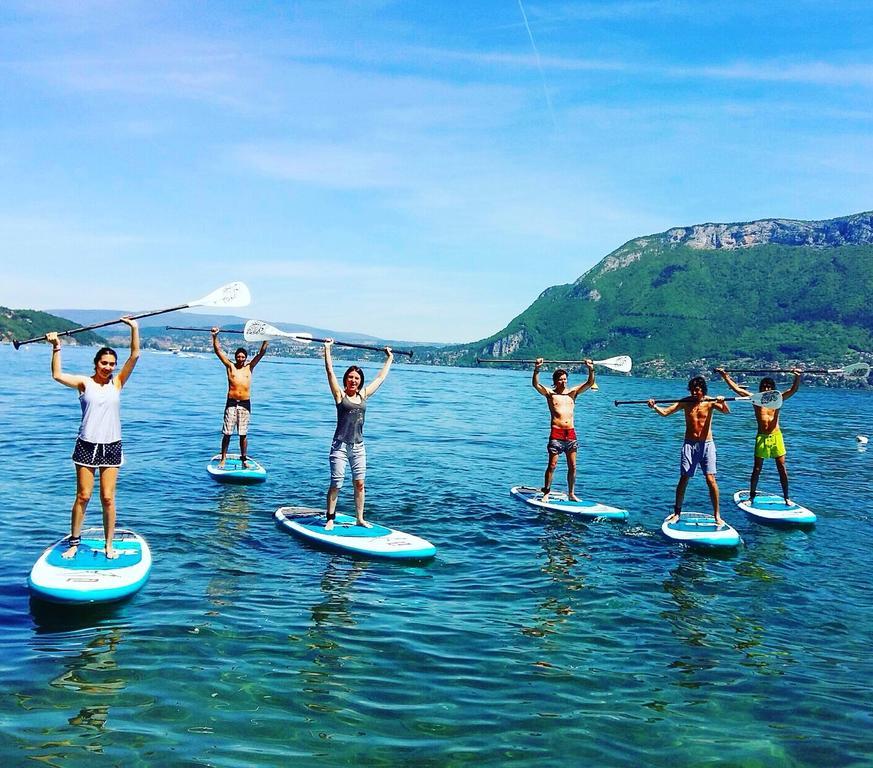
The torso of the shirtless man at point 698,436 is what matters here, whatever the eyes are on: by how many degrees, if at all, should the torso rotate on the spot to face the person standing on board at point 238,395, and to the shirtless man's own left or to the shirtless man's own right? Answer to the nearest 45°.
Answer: approximately 90° to the shirtless man's own right

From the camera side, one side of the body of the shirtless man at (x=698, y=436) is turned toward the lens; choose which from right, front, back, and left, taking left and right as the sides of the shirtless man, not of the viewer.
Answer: front

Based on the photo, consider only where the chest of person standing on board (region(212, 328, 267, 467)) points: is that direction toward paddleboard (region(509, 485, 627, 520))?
no

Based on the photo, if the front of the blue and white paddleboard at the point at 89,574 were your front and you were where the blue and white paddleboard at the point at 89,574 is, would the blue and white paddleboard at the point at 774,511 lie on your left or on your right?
on your left

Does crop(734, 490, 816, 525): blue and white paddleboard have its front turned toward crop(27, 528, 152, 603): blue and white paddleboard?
no

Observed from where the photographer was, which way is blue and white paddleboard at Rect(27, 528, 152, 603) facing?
facing the viewer

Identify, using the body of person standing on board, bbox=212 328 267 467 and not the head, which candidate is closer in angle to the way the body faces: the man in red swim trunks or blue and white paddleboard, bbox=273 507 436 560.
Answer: the blue and white paddleboard

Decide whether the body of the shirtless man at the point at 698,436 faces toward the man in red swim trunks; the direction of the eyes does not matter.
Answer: no

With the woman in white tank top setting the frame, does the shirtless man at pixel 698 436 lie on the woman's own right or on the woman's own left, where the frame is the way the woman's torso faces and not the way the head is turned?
on the woman's own left

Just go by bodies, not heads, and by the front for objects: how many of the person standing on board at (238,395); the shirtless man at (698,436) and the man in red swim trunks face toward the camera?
3

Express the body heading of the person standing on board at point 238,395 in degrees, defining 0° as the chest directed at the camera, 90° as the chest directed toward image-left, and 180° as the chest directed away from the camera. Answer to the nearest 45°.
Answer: approximately 0°

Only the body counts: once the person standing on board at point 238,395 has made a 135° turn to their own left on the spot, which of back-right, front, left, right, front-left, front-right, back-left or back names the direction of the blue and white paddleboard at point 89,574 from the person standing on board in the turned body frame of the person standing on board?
back-right

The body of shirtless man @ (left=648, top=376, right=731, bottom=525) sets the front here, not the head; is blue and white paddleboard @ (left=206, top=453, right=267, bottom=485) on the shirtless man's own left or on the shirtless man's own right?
on the shirtless man's own right

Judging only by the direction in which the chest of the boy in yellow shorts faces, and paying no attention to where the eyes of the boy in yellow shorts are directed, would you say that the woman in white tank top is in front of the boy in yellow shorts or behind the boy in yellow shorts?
in front

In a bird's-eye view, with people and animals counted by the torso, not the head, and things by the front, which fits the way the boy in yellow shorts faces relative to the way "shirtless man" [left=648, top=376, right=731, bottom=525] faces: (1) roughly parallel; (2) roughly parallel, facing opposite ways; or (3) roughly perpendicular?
roughly parallel

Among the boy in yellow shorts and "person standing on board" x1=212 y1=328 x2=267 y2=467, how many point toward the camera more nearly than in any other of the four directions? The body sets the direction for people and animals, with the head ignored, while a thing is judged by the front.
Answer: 2

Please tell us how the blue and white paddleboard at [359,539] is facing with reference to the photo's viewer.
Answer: facing the viewer and to the right of the viewer

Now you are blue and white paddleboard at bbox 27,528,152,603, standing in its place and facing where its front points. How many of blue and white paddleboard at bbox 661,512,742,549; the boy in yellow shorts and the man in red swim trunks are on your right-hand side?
0

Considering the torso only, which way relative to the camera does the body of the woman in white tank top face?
toward the camera
